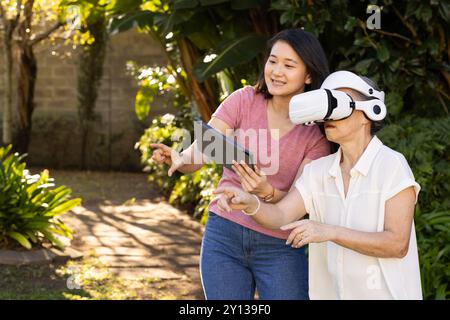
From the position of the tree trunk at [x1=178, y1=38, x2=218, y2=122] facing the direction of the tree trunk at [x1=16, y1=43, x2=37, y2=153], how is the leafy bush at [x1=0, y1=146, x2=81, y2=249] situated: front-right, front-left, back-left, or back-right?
front-left

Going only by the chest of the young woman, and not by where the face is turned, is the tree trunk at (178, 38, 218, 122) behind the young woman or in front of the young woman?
behind

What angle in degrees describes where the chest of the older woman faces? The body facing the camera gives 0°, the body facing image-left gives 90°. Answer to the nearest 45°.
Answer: approximately 45°

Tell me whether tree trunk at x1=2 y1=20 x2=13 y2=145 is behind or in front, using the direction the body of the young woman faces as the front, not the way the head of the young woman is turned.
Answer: behind

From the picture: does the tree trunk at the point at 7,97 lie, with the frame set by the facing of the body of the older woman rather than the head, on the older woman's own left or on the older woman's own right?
on the older woman's own right

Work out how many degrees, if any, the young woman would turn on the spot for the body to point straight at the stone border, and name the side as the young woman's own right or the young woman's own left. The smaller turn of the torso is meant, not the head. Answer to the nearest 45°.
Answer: approximately 135° to the young woman's own right

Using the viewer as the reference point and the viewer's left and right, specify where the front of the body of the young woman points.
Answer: facing the viewer

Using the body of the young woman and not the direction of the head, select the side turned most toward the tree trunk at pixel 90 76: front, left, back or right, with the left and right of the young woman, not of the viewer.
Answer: back

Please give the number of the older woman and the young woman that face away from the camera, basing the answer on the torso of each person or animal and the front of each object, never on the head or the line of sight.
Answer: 0
